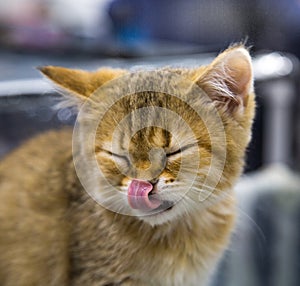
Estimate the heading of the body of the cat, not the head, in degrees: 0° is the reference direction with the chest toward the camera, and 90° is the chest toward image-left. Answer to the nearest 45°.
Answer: approximately 315°
